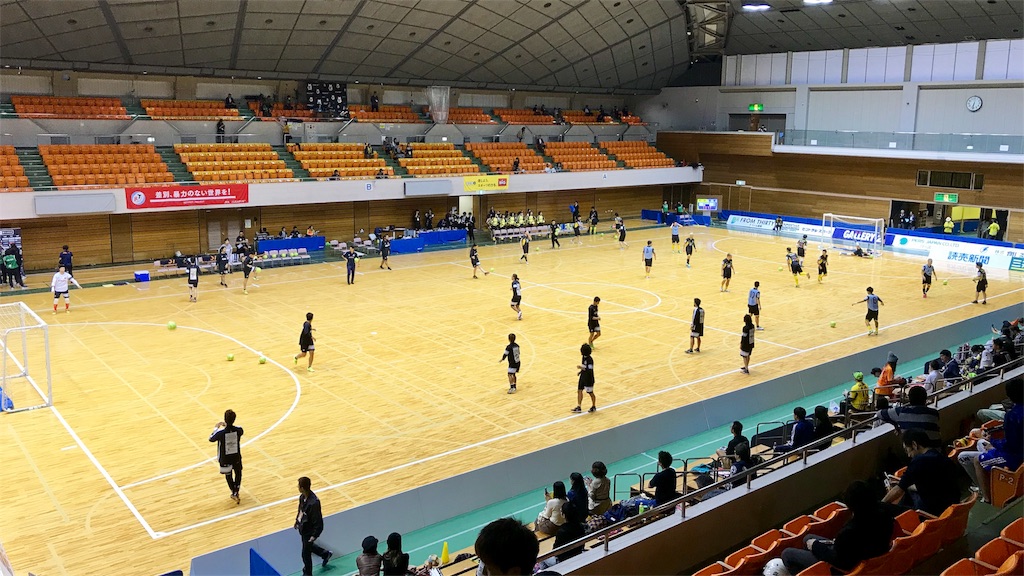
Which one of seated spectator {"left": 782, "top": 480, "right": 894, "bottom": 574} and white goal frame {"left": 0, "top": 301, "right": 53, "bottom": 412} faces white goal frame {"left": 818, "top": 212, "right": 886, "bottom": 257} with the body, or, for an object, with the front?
white goal frame {"left": 0, "top": 301, "right": 53, "bottom": 412}

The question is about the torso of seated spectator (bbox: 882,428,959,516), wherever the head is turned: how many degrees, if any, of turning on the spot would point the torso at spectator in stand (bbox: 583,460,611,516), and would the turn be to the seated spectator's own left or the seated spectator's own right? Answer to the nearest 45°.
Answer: approximately 45° to the seated spectator's own left

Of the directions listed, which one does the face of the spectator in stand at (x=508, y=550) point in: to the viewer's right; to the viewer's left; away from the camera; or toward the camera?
away from the camera

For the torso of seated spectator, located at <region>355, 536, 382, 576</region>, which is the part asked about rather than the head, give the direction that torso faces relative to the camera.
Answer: away from the camera

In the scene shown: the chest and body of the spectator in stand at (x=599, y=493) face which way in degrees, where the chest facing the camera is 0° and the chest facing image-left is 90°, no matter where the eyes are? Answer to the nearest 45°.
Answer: approximately 135°

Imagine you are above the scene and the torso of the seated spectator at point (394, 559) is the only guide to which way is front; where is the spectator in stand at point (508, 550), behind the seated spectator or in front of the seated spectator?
behind

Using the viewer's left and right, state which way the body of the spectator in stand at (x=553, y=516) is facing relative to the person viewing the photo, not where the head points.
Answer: facing away from the viewer and to the left of the viewer

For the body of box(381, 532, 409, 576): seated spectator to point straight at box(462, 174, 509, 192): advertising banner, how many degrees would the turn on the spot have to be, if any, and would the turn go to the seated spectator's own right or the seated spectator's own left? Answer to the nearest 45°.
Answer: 0° — they already face it

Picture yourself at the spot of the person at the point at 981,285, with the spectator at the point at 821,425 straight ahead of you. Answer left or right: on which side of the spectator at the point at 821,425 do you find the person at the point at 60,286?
right

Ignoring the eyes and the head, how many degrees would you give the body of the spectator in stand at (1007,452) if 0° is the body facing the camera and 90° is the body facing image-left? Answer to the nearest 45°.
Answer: approximately 135°

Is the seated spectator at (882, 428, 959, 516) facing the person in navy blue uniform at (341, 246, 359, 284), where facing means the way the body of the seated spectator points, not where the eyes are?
yes

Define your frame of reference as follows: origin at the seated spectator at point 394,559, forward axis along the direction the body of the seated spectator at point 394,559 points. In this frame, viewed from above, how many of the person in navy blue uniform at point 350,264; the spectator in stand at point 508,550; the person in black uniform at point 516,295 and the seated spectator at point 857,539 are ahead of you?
2

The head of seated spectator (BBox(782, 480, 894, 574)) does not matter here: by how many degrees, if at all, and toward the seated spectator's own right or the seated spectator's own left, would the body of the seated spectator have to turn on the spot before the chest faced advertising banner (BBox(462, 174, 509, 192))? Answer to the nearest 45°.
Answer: approximately 45° to the seated spectator's own right
